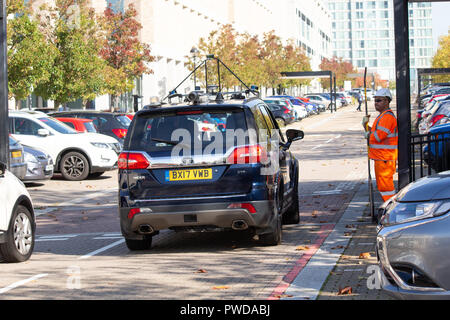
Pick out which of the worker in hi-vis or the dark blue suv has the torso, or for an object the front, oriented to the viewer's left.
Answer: the worker in hi-vis

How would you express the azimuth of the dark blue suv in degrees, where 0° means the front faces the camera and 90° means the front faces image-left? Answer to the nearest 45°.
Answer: approximately 180°

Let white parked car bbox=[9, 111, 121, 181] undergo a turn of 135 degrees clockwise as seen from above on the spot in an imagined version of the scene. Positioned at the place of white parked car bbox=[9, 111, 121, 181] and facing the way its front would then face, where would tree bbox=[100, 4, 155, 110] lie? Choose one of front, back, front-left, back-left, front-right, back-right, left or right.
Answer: right

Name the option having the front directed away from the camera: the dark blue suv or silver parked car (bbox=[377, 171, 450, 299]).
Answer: the dark blue suv

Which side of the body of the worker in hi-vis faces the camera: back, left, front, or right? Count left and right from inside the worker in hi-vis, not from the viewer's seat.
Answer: left
